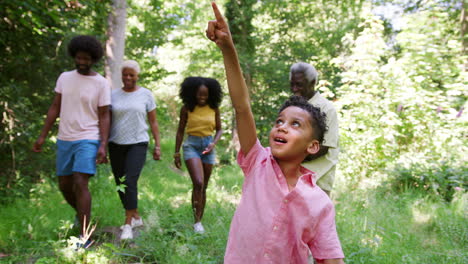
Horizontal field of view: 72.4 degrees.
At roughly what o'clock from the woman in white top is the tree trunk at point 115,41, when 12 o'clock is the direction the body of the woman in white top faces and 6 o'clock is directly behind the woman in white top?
The tree trunk is roughly at 6 o'clock from the woman in white top.

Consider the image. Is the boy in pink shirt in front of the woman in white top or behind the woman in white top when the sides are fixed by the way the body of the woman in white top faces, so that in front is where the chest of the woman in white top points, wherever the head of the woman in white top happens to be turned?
in front

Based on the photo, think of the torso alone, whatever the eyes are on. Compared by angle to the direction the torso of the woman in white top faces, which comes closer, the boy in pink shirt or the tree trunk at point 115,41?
the boy in pink shirt

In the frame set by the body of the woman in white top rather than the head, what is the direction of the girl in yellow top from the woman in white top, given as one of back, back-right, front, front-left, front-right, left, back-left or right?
left

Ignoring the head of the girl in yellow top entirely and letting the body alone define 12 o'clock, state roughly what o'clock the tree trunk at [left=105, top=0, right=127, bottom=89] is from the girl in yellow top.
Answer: The tree trunk is roughly at 5 o'clock from the girl in yellow top.

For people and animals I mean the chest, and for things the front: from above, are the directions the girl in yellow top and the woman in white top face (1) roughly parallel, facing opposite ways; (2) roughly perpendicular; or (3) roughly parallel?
roughly parallel

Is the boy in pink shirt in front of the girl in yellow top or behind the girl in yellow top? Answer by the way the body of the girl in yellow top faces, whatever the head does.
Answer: in front

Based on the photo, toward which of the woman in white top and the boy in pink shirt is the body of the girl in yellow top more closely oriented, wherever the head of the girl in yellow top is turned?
the boy in pink shirt

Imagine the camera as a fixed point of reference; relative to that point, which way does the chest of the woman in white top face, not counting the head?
toward the camera

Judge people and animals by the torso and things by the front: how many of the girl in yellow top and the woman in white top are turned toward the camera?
2
